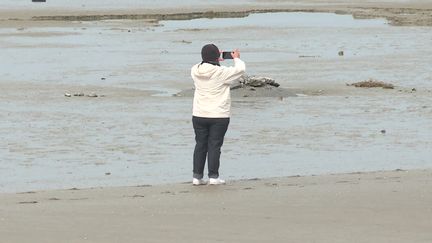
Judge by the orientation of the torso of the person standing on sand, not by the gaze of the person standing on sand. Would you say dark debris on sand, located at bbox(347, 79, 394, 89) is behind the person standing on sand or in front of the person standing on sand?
in front

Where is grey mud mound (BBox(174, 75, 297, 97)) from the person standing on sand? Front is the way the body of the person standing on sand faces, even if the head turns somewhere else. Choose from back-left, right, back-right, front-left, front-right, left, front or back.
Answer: front-left

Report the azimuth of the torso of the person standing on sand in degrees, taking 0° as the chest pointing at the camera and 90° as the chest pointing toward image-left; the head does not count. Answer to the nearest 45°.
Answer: approximately 225°

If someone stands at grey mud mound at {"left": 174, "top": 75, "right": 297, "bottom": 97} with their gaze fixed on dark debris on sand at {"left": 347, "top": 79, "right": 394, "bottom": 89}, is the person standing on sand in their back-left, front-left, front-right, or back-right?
back-right
